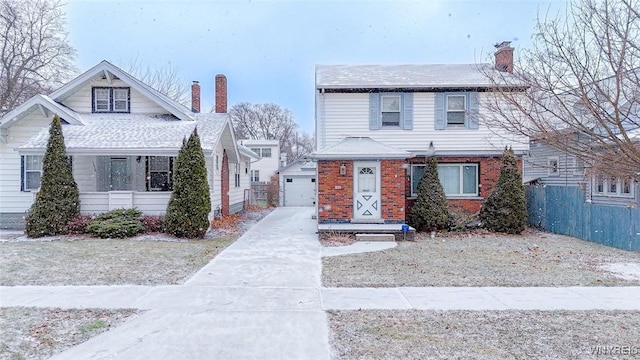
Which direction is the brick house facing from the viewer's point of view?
toward the camera

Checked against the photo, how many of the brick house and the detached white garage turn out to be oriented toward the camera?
2

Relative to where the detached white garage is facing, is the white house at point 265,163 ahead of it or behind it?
behind

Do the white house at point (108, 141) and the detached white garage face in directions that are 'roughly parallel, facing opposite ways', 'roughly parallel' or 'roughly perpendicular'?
roughly parallel

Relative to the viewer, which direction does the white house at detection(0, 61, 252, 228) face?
toward the camera

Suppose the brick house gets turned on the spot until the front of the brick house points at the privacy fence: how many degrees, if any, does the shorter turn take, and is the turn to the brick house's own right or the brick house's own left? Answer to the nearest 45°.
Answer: approximately 90° to the brick house's own left

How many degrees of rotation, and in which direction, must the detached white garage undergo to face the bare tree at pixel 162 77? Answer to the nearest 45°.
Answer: approximately 135° to its right

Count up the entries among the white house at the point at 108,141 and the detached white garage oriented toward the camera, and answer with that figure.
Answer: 2

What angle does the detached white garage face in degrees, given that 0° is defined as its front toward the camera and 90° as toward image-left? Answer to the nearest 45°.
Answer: approximately 0°

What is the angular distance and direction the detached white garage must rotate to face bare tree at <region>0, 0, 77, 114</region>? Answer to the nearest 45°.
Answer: approximately 90° to its right

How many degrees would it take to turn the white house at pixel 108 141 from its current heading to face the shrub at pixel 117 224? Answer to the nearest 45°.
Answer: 0° — it already faces it
